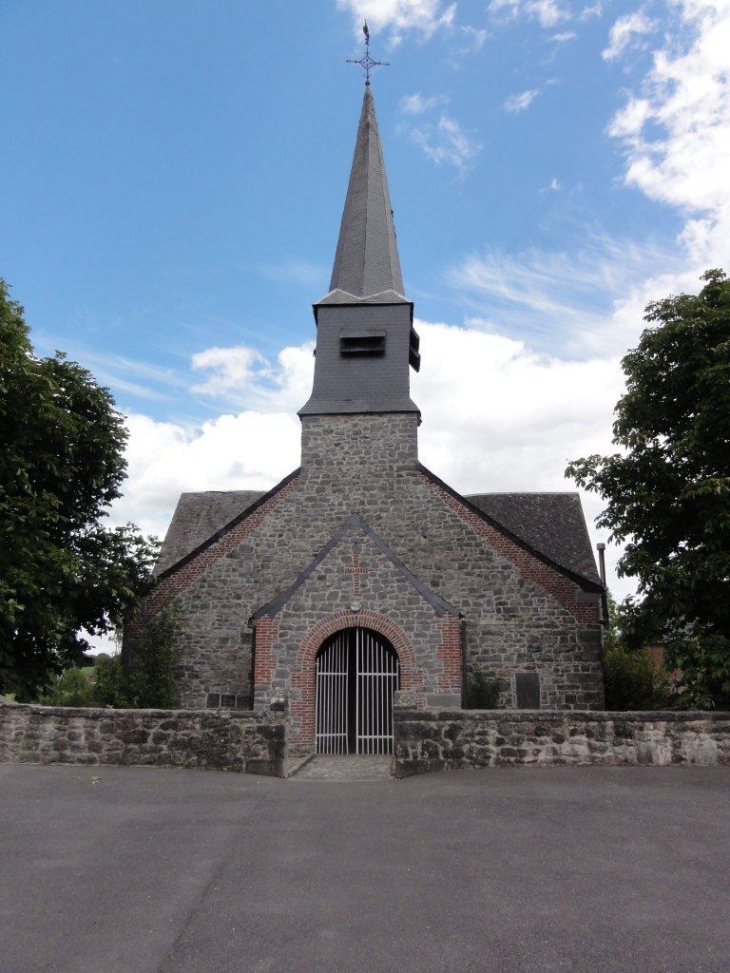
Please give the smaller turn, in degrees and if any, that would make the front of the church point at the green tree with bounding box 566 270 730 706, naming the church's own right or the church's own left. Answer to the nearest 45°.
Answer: approximately 45° to the church's own left

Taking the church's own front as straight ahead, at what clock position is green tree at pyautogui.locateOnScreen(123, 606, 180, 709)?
The green tree is roughly at 3 o'clock from the church.

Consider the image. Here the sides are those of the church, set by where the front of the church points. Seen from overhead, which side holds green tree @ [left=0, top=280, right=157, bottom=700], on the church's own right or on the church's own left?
on the church's own right

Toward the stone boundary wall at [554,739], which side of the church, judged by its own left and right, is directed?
front

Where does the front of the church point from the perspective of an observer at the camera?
facing the viewer

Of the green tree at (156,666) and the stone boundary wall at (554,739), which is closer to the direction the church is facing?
the stone boundary wall
